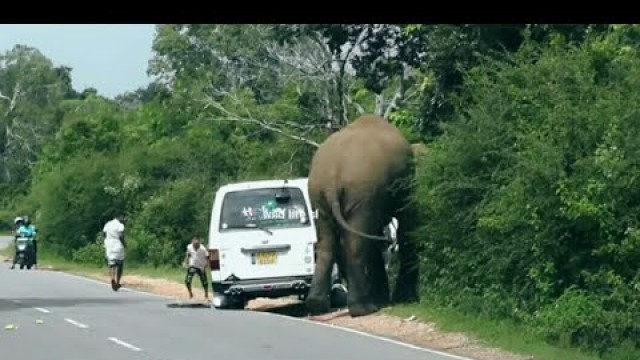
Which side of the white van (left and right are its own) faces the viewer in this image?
back

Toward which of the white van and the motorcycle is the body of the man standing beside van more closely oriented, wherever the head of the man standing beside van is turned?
the white van

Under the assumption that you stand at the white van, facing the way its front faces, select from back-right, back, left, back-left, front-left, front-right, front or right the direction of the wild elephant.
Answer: right

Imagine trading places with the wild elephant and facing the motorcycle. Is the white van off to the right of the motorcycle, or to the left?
left

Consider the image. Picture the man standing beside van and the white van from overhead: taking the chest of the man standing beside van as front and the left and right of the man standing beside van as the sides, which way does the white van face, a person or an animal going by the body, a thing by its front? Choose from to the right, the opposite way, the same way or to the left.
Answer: the opposite way

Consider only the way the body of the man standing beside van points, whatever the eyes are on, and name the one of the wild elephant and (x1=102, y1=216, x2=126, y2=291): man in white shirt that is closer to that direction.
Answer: the wild elephant

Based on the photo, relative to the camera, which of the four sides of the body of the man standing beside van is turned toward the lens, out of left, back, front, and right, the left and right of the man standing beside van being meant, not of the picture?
front

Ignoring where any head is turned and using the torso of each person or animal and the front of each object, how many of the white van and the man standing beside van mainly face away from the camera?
1

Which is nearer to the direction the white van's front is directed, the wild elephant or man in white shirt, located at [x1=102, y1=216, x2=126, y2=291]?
the man in white shirt
